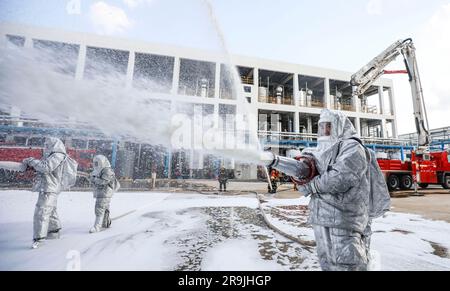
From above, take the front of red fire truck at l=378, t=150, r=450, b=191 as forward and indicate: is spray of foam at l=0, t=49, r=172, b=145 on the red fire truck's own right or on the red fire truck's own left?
on the red fire truck's own right

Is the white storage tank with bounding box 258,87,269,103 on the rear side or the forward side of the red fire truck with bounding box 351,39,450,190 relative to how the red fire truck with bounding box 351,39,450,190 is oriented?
on the rear side

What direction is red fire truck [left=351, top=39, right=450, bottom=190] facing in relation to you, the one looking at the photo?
facing to the right of the viewer

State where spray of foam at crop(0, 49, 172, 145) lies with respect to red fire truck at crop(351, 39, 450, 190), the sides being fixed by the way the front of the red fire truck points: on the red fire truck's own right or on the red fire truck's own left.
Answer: on the red fire truck's own right

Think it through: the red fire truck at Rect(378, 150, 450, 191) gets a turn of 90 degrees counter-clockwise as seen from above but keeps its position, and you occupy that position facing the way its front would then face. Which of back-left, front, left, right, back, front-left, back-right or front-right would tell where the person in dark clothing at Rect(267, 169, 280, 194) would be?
back-left

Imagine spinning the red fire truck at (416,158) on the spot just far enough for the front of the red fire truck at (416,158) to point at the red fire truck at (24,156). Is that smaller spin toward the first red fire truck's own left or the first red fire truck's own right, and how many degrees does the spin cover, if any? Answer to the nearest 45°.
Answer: approximately 135° to the first red fire truck's own right
